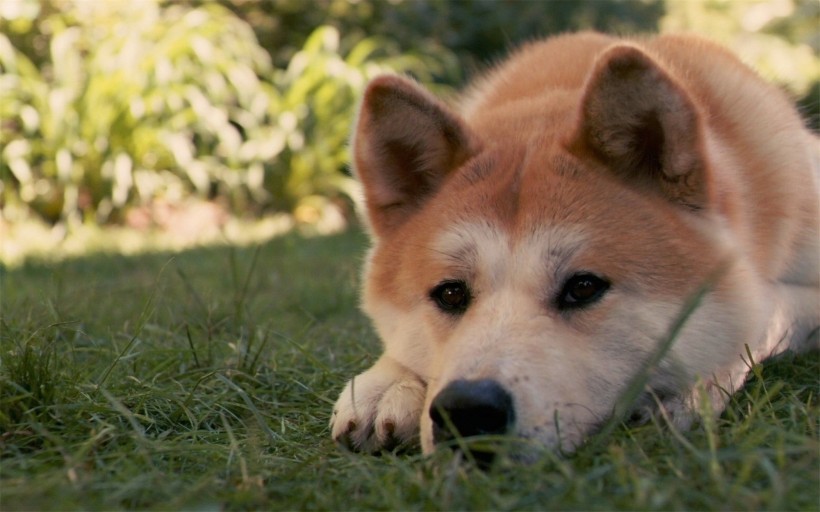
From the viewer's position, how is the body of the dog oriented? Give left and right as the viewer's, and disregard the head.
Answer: facing the viewer and to the left of the viewer
